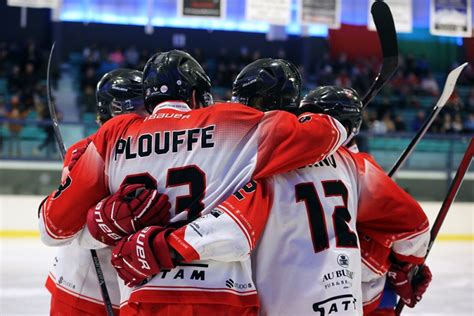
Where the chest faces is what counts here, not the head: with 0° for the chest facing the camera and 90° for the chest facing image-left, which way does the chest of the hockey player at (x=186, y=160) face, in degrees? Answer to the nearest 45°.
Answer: approximately 180°

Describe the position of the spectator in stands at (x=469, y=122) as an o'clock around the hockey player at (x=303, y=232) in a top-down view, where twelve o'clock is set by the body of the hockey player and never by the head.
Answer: The spectator in stands is roughly at 2 o'clock from the hockey player.

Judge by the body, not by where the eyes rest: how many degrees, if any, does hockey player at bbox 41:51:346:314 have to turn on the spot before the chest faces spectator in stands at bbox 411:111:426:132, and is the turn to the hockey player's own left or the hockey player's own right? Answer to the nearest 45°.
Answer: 0° — they already face them

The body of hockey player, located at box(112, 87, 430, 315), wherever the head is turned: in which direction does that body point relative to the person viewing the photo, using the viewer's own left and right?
facing away from the viewer and to the left of the viewer

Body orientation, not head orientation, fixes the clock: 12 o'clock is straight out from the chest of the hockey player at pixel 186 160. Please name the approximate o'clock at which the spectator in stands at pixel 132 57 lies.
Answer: The spectator in stands is roughly at 12 o'clock from the hockey player.
